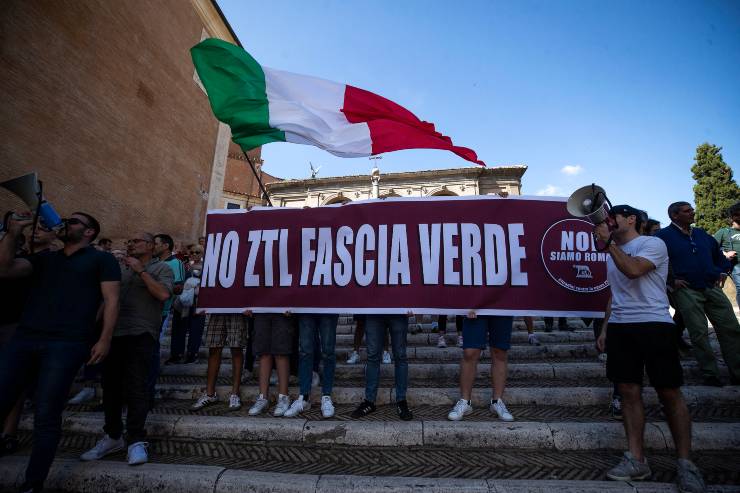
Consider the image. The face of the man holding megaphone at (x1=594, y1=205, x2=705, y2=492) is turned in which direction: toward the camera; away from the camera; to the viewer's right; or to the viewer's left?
to the viewer's left

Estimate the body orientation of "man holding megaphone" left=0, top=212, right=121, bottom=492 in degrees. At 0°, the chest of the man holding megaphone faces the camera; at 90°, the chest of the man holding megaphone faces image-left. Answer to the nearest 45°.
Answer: approximately 45°

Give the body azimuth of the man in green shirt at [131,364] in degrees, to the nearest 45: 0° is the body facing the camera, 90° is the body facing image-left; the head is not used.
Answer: approximately 45°

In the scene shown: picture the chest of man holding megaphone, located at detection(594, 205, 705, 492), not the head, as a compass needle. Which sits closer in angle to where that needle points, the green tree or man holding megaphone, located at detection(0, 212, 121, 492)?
the man holding megaphone

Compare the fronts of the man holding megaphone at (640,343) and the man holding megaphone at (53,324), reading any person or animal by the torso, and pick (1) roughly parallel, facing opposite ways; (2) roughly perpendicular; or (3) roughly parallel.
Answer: roughly perpendicular

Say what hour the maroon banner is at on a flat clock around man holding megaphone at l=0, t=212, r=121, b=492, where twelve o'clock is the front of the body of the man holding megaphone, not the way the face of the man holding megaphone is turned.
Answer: The maroon banner is roughly at 8 o'clock from the man holding megaphone.

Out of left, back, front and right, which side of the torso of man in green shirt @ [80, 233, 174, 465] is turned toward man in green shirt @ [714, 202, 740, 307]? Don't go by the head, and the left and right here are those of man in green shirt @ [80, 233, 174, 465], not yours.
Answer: left
